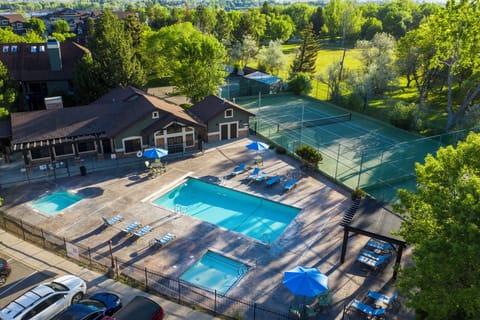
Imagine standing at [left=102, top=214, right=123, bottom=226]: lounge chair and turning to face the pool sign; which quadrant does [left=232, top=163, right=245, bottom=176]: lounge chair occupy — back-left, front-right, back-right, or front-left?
back-left

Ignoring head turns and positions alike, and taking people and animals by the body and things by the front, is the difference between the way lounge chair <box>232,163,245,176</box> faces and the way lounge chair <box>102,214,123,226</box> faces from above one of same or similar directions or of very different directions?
very different directions

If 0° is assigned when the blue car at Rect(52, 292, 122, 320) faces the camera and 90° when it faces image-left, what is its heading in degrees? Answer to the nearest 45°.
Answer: approximately 225°

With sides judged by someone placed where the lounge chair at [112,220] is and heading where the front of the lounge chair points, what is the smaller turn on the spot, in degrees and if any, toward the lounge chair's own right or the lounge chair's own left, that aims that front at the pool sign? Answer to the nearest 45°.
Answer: approximately 180°

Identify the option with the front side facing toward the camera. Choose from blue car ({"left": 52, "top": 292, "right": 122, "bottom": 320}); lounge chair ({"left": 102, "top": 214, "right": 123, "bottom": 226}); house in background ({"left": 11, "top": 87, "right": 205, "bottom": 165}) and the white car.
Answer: the house in background

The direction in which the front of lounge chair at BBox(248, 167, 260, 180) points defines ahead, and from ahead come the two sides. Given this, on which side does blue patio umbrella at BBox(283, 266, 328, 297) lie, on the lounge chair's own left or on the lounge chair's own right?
on the lounge chair's own left

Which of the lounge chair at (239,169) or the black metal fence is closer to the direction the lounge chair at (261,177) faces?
the black metal fence

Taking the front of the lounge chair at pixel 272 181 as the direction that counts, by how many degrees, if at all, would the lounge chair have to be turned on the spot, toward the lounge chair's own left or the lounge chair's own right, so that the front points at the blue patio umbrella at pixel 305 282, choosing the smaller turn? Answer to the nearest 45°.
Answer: approximately 45° to the lounge chair's own left

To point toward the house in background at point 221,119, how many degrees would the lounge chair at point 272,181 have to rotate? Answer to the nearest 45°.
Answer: approximately 90° to its right

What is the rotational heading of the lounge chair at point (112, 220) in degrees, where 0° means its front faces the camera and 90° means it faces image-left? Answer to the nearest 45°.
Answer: approximately 225°

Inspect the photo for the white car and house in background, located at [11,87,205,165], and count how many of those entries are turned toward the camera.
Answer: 1
